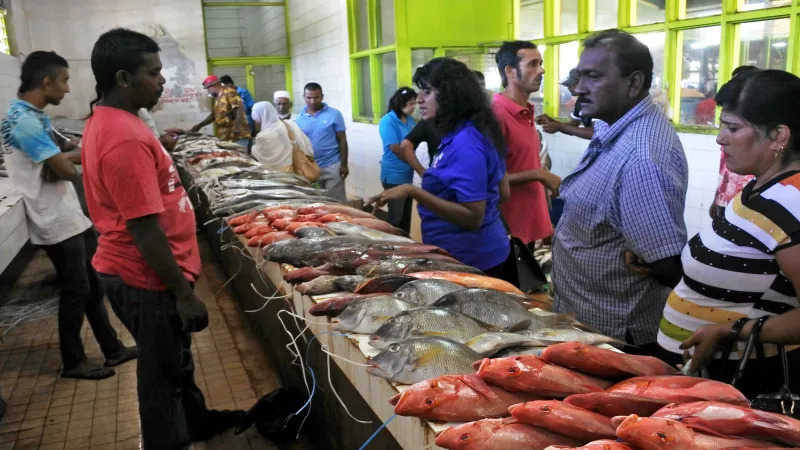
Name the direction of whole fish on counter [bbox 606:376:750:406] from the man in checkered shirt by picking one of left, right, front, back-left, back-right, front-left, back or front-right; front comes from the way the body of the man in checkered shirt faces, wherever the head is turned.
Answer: left

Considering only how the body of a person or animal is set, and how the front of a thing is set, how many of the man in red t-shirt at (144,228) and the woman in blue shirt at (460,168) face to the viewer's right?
1

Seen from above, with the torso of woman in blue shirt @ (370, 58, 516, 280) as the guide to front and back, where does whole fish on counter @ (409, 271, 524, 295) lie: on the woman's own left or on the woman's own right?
on the woman's own left

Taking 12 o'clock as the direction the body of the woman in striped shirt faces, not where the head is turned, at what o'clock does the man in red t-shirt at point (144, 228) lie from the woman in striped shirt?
The man in red t-shirt is roughly at 12 o'clock from the woman in striped shirt.

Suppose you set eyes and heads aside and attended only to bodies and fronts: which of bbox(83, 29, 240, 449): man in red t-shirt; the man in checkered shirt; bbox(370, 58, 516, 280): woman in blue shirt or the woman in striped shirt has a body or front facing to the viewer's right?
the man in red t-shirt

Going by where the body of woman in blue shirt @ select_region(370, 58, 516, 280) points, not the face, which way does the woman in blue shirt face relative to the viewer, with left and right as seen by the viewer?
facing to the left of the viewer

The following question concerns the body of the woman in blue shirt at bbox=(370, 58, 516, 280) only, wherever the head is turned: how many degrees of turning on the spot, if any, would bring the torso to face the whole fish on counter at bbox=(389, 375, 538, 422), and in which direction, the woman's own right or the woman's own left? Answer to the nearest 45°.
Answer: approximately 90° to the woman's own left

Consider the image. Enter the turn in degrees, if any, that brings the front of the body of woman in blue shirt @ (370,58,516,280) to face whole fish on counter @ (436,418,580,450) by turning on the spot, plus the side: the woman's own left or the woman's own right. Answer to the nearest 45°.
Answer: approximately 90° to the woman's own left

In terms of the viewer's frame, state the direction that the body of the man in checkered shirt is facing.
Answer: to the viewer's left

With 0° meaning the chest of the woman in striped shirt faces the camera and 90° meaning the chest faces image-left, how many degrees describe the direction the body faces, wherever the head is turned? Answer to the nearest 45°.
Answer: approximately 90°

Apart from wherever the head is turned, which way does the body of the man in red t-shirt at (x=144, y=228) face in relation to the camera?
to the viewer's right

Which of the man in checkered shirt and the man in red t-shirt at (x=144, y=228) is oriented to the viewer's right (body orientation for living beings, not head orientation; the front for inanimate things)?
the man in red t-shirt

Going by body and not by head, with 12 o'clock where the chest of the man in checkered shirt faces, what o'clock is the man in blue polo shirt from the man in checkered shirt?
The man in blue polo shirt is roughly at 2 o'clock from the man in checkered shirt.

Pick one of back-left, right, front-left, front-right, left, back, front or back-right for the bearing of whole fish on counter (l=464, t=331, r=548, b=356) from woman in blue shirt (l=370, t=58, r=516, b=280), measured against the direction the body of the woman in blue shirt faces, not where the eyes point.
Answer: left

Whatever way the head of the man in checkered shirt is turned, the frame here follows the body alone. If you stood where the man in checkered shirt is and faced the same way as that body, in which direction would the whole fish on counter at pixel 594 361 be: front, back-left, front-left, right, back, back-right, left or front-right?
left

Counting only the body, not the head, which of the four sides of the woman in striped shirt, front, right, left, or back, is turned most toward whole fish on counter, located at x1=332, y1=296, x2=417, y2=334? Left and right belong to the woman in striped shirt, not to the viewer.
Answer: front
